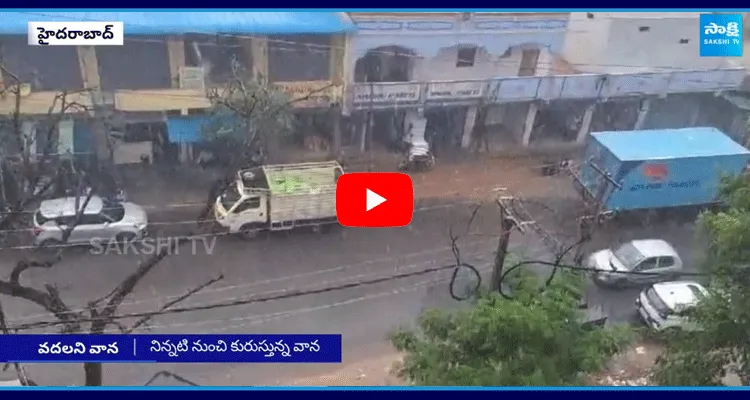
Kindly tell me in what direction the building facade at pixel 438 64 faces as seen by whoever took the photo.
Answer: facing the viewer

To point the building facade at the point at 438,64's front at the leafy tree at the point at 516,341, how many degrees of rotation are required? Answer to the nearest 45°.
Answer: approximately 45° to its left

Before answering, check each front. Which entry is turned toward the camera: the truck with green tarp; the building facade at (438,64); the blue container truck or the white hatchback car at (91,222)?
the building facade

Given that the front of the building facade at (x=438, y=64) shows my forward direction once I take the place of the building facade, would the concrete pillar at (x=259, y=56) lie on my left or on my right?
on my right

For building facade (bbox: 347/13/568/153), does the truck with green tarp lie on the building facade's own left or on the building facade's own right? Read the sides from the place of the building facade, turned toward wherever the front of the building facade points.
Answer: on the building facade's own right

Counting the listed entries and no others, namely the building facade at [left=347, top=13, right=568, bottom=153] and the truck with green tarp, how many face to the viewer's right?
0

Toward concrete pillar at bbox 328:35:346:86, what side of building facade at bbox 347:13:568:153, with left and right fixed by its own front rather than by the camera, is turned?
right

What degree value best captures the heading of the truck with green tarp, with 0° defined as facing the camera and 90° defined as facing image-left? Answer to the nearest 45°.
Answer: approximately 90°

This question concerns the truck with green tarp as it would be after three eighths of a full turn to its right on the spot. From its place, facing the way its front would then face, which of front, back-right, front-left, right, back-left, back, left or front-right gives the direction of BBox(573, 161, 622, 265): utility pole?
front-right
